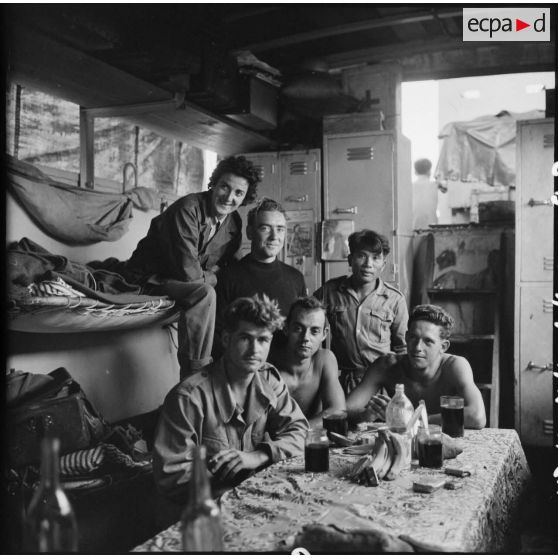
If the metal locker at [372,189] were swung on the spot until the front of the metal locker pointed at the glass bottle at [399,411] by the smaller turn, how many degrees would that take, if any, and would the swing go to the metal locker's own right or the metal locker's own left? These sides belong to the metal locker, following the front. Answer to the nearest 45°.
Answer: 0° — it already faces it

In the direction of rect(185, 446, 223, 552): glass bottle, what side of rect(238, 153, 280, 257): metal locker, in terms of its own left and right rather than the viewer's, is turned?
front

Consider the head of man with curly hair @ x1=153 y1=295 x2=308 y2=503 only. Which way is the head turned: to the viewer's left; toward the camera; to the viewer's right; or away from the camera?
toward the camera

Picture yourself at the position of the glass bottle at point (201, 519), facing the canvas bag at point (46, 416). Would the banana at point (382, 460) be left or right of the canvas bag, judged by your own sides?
right

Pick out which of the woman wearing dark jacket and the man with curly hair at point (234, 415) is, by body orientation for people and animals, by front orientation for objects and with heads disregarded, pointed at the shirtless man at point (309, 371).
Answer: the woman wearing dark jacket

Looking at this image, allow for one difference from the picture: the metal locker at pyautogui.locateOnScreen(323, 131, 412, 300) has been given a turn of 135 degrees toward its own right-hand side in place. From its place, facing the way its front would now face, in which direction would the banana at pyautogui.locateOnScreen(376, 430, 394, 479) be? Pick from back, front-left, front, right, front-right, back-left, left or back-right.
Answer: back-left

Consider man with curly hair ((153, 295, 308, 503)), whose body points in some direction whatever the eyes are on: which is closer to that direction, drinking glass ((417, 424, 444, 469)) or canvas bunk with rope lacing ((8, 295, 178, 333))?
the drinking glass

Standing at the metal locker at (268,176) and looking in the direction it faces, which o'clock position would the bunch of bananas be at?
The bunch of bananas is roughly at 12 o'clock from the metal locker.

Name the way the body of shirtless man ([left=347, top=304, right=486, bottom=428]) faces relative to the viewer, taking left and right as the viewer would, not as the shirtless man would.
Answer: facing the viewer
